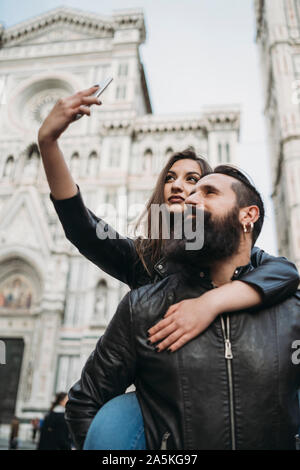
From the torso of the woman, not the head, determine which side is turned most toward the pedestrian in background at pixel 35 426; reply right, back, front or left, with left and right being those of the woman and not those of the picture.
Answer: back

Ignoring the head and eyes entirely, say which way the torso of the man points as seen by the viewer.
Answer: toward the camera

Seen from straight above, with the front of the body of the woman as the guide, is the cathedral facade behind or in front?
behind

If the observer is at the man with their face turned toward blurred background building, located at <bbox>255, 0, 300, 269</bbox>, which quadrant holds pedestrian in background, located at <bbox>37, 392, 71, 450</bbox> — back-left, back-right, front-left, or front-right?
front-left

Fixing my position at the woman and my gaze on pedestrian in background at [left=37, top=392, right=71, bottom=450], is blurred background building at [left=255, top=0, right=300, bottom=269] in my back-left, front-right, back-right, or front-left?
front-right

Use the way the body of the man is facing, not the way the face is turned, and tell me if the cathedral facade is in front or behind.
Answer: behind

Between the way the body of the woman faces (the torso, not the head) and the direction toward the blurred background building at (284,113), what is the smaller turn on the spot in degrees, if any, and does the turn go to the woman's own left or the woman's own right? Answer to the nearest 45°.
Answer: approximately 180°
